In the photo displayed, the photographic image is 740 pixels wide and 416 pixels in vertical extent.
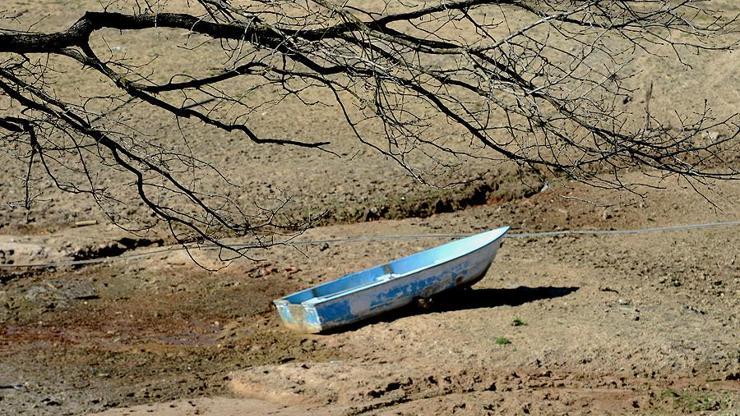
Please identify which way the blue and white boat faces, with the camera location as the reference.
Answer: facing away from the viewer and to the right of the viewer

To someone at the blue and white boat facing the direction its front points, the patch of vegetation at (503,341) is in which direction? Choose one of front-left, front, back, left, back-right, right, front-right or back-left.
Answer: right

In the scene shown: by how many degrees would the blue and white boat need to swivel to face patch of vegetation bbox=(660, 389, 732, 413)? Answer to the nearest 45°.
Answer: approximately 90° to its right
